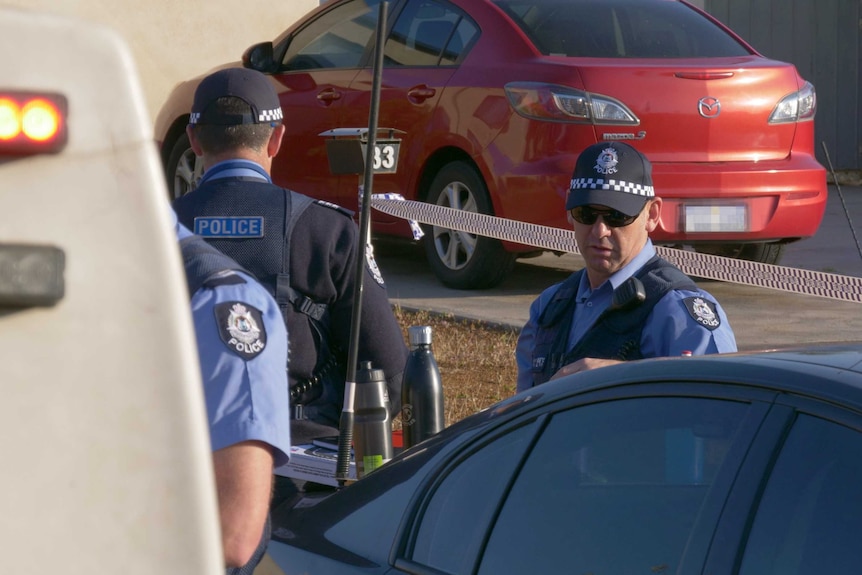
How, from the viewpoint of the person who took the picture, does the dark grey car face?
facing to the right of the viewer

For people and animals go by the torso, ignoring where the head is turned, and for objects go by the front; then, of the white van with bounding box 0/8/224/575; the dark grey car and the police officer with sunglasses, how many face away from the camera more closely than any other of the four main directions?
1

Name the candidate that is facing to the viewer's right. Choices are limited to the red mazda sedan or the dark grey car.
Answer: the dark grey car

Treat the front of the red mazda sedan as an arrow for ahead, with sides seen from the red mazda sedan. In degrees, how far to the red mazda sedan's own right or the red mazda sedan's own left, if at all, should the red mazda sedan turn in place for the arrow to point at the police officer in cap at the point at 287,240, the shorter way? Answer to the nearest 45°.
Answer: approximately 135° to the red mazda sedan's own left

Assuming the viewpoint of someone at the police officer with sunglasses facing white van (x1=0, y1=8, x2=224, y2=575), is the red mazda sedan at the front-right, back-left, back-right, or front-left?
back-right

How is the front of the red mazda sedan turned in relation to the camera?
facing away from the viewer and to the left of the viewer

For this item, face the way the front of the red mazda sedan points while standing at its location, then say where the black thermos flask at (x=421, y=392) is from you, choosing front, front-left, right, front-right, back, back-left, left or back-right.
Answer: back-left

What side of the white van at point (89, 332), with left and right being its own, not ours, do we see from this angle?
back

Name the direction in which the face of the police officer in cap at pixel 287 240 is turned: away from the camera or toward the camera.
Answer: away from the camera

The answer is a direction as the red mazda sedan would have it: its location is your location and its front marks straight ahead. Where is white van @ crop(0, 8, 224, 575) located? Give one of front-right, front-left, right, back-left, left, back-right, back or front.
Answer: back-left

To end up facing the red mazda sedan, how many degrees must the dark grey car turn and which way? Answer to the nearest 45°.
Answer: approximately 90° to its left

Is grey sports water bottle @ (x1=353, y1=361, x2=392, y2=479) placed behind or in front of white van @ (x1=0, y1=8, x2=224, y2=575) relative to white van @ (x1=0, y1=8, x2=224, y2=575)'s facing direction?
in front

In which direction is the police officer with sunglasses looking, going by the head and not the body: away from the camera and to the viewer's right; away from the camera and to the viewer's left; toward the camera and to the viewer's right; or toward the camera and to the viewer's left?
toward the camera and to the viewer's left

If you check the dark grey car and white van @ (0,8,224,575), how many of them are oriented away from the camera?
1
